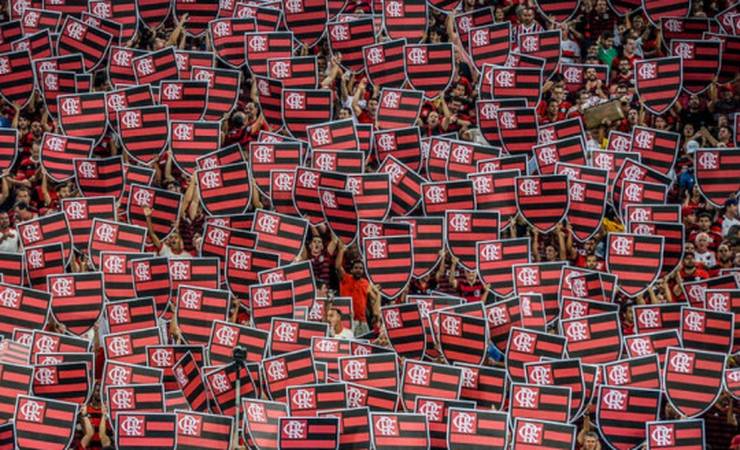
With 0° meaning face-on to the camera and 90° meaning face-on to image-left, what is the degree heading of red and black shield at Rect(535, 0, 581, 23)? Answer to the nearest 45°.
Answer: approximately 0°
